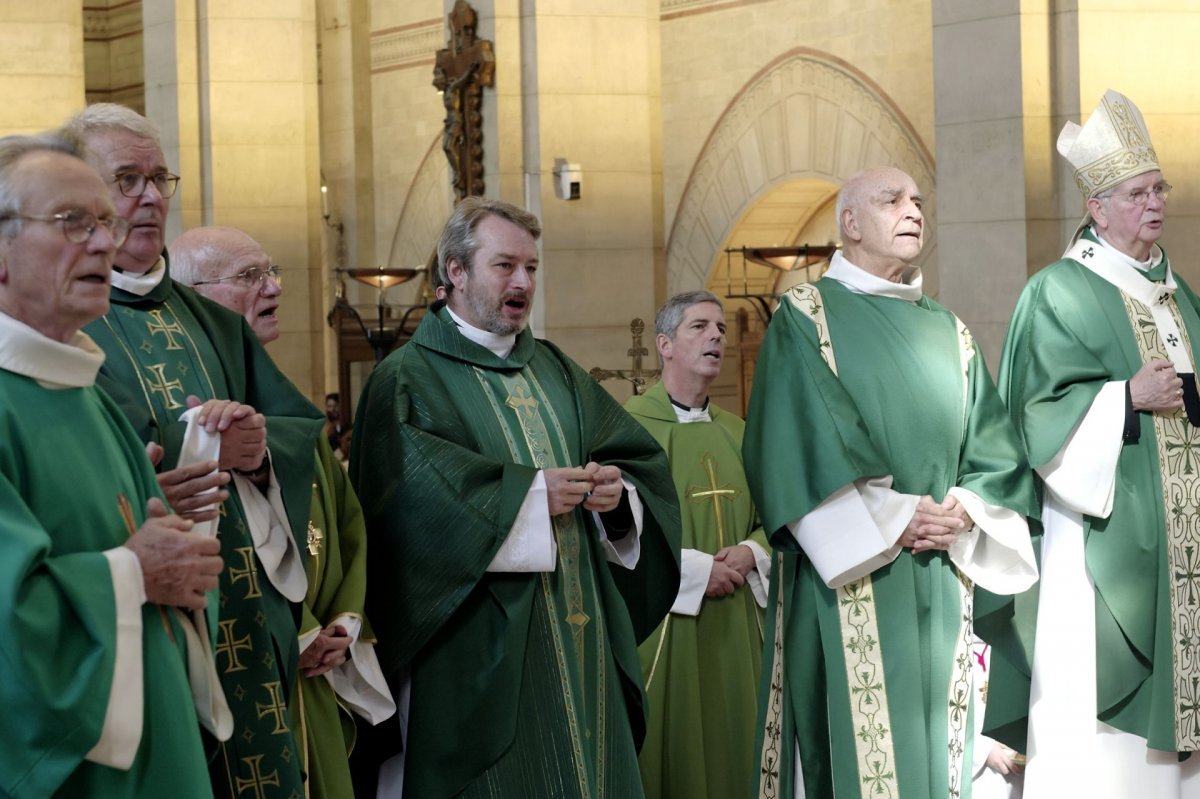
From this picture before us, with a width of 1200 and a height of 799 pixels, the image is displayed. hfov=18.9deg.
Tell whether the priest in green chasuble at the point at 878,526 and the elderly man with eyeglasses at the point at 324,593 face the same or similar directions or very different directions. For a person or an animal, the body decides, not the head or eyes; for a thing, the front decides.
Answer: same or similar directions

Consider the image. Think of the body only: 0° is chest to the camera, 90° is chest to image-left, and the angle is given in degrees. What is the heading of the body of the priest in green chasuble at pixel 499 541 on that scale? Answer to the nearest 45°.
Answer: approximately 315°

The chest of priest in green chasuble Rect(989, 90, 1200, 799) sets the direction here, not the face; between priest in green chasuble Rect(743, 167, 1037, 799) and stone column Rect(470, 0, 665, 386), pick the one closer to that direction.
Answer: the priest in green chasuble

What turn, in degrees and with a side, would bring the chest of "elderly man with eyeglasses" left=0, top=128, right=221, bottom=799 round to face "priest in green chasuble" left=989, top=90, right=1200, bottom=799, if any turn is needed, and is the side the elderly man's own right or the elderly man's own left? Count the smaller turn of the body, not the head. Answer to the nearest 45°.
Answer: approximately 90° to the elderly man's own left

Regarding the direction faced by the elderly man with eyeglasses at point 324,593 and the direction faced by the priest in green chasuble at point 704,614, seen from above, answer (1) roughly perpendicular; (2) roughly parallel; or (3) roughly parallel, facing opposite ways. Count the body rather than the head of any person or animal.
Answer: roughly parallel

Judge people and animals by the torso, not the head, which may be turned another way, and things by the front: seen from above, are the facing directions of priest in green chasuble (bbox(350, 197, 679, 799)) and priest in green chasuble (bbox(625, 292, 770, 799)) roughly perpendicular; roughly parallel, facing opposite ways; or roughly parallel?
roughly parallel

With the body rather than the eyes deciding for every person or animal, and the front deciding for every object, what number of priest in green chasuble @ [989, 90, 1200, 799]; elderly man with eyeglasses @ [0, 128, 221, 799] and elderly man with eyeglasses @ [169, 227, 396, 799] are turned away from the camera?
0

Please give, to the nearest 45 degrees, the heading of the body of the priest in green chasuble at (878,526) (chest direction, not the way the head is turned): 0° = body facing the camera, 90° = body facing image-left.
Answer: approximately 315°

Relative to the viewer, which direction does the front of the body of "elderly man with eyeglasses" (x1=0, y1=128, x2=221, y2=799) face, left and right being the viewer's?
facing the viewer and to the right of the viewer

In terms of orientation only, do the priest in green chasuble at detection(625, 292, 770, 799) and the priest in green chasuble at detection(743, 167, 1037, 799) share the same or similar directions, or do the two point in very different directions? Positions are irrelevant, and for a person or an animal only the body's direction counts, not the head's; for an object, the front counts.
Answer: same or similar directions

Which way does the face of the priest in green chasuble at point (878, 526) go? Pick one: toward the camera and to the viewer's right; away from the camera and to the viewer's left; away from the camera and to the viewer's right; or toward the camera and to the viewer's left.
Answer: toward the camera and to the viewer's right

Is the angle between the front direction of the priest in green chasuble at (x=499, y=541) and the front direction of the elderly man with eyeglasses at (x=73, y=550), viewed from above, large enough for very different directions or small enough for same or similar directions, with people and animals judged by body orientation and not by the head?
same or similar directions
